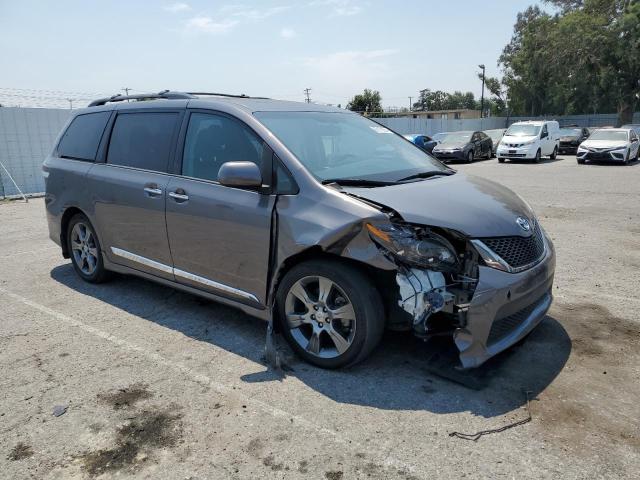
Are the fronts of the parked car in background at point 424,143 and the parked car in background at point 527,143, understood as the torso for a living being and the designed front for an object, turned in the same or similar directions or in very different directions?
same or similar directions

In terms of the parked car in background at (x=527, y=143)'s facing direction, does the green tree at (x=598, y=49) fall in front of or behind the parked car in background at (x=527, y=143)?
behind

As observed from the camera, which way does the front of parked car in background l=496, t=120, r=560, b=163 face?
facing the viewer and to the left of the viewer

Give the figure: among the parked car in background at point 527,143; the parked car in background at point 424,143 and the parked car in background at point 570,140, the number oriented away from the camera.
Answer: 0

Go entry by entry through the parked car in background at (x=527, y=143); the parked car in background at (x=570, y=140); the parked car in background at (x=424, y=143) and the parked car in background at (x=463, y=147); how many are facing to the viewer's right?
0

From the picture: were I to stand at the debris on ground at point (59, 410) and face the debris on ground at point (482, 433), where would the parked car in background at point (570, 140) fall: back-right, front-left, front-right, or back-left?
front-left

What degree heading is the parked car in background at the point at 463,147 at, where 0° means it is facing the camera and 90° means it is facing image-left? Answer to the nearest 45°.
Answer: approximately 45°

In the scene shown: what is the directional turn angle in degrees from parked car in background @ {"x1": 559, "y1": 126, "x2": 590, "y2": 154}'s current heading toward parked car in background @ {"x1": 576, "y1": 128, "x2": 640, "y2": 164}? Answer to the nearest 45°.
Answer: approximately 45° to its left

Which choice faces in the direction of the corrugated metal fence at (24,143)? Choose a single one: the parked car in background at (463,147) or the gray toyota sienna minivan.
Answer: the parked car in background

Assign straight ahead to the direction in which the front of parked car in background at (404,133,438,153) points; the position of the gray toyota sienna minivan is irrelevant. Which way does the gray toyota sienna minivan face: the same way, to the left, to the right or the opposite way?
to the left

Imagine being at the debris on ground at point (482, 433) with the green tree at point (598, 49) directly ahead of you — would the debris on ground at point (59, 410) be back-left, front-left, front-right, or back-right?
back-left

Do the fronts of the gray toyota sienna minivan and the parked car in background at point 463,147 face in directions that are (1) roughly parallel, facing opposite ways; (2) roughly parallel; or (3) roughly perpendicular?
roughly perpendicular

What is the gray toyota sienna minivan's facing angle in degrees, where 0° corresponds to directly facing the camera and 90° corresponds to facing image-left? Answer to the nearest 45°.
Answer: approximately 315°

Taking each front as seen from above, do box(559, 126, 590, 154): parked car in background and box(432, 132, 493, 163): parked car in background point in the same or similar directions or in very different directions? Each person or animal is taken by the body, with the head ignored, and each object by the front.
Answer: same or similar directions

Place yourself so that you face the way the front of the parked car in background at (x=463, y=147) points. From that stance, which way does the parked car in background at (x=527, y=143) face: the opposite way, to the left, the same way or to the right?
the same way

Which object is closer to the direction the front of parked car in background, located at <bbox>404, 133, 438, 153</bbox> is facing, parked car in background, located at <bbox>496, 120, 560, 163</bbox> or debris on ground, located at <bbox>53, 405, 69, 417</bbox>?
the debris on ground
